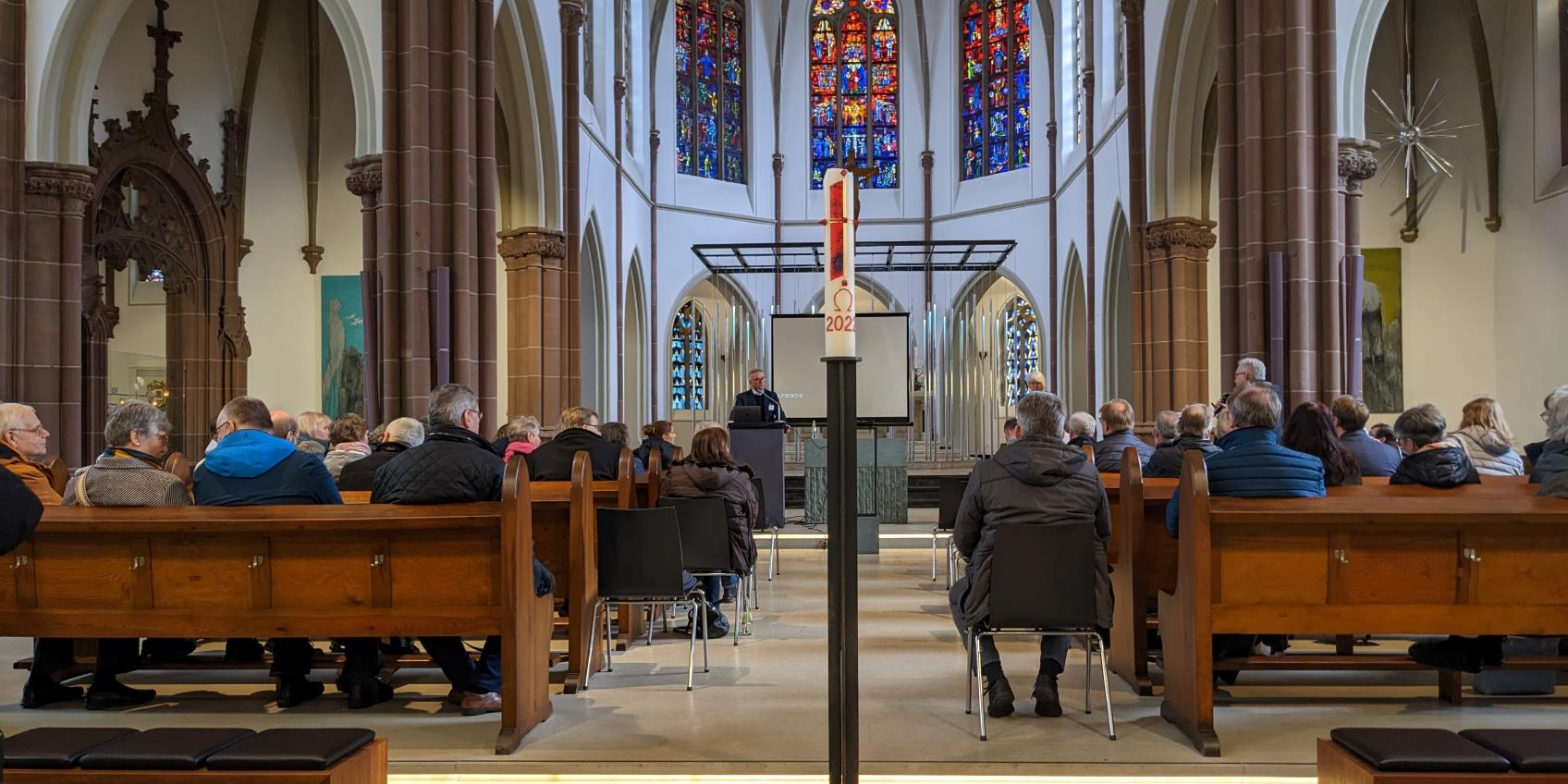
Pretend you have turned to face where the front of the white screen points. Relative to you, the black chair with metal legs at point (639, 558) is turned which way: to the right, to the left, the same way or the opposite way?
the opposite way

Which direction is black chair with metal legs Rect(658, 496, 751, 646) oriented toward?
away from the camera

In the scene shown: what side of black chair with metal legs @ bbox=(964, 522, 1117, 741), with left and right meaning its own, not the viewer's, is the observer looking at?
back

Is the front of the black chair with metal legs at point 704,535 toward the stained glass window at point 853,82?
yes

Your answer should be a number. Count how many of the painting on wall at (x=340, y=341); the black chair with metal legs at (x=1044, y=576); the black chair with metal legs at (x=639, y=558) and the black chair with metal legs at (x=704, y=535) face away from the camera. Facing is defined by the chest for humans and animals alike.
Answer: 3

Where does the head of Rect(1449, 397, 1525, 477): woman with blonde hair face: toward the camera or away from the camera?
away from the camera

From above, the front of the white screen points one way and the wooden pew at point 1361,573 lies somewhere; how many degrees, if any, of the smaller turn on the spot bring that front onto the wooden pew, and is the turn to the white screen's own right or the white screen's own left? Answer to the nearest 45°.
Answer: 0° — it already faces it

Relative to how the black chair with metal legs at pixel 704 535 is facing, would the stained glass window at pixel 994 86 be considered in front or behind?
in front

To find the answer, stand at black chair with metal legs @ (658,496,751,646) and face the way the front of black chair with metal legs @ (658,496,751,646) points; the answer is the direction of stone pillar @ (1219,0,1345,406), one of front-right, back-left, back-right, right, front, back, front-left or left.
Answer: front-right

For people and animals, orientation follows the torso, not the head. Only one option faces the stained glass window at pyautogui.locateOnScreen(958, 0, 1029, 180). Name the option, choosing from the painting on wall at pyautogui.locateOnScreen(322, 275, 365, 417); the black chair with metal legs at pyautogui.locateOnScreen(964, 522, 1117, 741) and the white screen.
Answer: the black chair with metal legs

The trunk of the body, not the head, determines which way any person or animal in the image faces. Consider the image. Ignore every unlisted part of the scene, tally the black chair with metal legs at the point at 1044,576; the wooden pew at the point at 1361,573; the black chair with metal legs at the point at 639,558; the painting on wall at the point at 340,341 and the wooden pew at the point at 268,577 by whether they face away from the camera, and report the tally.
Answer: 4

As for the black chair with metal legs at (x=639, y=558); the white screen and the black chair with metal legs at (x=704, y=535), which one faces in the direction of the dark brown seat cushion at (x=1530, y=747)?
the white screen

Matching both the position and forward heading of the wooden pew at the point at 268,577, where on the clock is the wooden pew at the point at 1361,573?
the wooden pew at the point at 1361,573 is roughly at 4 o'clock from the wooden pew at the point at 268,577.

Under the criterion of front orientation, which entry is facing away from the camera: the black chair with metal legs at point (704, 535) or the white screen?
the black chair with metal legs

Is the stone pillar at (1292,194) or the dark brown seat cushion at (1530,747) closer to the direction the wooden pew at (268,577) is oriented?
the stone pillar

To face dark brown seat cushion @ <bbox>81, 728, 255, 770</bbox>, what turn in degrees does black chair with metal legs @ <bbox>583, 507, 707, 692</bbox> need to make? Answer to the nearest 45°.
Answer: approximately 135° to its left
